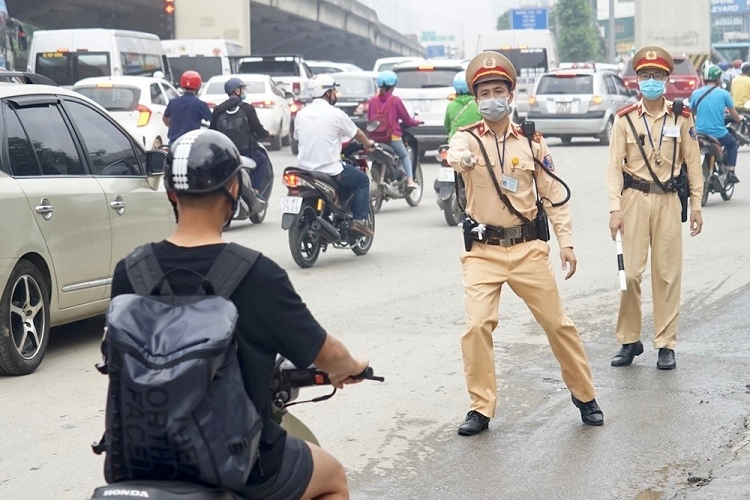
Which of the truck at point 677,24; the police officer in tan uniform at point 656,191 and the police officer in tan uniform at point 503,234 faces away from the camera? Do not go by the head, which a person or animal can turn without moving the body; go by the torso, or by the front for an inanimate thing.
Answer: the truck

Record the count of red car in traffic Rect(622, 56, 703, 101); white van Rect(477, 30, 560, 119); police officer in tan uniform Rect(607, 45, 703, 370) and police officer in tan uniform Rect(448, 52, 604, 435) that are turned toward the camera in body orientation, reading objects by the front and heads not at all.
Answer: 2

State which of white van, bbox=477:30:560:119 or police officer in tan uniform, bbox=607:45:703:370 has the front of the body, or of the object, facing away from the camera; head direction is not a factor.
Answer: the white van

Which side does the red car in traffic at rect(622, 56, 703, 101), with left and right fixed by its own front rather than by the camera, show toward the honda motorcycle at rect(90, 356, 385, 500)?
back

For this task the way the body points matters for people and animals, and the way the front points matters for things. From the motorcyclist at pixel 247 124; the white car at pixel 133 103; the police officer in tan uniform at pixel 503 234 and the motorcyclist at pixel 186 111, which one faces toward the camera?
the police officer in tan uniform

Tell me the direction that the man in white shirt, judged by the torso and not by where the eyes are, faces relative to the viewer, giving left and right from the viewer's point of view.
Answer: facing away from the viewer and to the right of the viewer

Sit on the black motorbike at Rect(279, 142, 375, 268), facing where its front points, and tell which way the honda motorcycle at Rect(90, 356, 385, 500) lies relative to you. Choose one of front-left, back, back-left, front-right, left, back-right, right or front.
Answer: back-right

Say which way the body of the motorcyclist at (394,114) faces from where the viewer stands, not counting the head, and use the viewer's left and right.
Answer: facing away from the viewer and to the right of the viewer

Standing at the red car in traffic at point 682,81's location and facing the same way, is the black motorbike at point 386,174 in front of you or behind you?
behind

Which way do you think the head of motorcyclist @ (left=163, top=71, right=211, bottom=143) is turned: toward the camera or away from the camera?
away from the camera

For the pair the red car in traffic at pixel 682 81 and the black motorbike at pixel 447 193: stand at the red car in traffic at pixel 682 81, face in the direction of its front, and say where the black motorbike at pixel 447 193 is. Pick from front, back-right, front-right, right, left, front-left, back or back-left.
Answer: back

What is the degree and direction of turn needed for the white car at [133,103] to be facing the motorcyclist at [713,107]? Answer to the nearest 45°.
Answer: approximately 90° to its right

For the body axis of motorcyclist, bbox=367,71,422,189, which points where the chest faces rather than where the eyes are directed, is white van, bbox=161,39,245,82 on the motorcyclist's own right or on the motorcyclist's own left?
on the motorcyclist's own left

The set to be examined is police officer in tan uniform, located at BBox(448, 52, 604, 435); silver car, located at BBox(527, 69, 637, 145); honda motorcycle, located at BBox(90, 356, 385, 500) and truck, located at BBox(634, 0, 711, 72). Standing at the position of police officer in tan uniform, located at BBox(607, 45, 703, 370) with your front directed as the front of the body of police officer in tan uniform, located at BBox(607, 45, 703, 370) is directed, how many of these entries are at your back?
2

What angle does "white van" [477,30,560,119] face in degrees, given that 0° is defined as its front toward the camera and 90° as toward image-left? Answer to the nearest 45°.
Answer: approximately 180°

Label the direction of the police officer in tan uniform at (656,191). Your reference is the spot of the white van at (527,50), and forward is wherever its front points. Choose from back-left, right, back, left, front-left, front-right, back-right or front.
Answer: back

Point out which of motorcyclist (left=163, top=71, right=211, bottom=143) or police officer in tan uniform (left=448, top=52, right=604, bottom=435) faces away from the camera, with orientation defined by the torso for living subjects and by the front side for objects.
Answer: the motorcyclist
